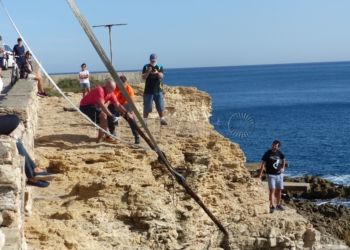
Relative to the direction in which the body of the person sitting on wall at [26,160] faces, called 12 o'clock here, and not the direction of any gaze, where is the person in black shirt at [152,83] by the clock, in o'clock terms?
The person in black shirt is roughly at 10 o'clock from the person sitting on wall.

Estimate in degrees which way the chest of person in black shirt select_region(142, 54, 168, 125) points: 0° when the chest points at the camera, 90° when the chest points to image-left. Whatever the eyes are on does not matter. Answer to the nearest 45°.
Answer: approximately 0°

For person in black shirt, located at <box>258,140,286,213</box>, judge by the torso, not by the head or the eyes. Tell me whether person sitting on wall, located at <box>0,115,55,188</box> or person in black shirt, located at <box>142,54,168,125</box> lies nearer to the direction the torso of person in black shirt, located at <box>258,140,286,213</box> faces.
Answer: the person sitting on wall

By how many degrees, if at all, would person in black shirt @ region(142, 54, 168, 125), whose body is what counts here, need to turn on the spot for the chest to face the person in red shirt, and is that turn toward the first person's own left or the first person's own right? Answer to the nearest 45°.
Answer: approximately 45° to the first person's own right

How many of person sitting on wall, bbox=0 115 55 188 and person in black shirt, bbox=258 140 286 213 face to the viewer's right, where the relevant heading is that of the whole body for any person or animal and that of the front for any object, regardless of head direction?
1

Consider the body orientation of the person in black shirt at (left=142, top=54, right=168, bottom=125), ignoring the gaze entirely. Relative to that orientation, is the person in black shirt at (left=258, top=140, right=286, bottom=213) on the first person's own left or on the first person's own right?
on the first person's own left

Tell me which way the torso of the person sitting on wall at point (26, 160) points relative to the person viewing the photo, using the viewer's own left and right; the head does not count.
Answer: facing to the right of the viewer

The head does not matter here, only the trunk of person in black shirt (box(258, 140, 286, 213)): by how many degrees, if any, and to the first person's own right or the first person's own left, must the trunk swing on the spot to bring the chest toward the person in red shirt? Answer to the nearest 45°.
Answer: approximately 90° to the first person's own right
